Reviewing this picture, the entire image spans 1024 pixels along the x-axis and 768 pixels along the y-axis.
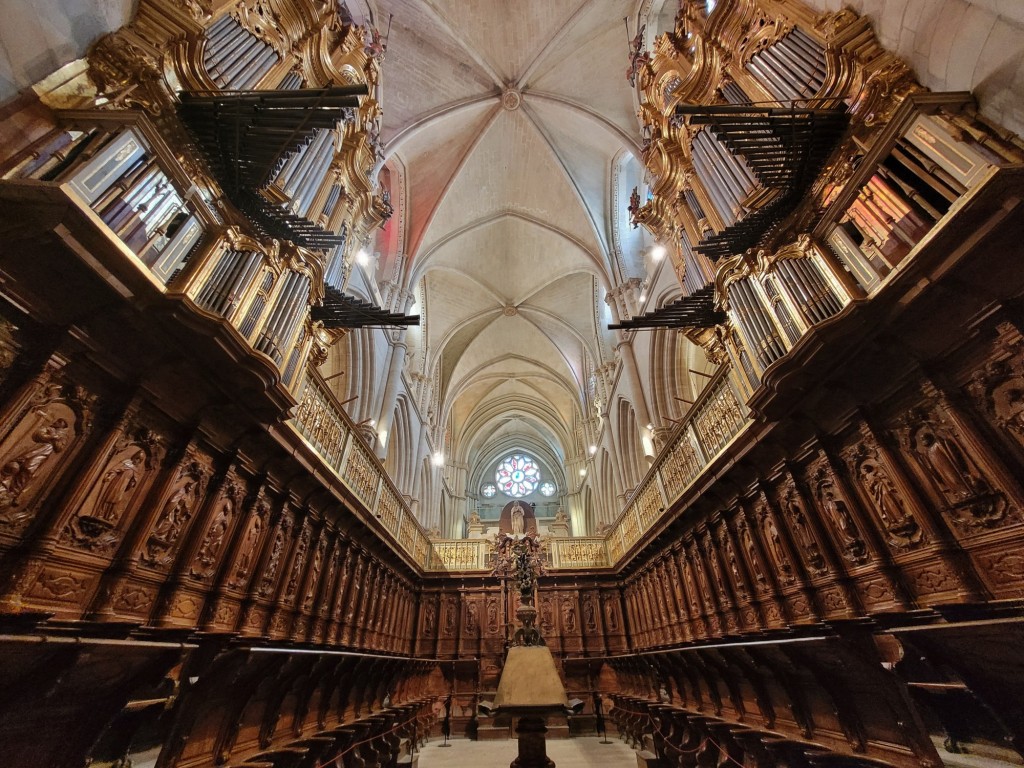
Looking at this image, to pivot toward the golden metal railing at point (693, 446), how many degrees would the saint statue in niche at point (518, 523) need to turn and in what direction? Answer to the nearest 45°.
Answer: approximately 45° to its left
